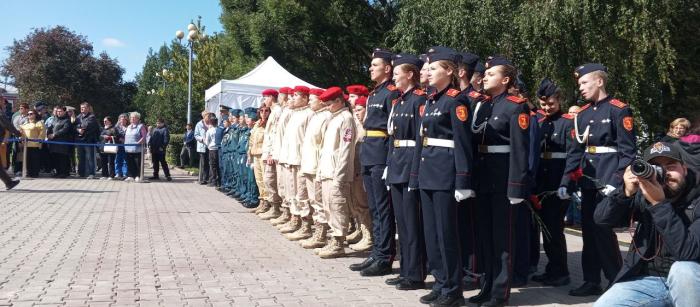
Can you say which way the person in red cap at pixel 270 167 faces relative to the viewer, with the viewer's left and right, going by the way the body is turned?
facing to the left of the viewer

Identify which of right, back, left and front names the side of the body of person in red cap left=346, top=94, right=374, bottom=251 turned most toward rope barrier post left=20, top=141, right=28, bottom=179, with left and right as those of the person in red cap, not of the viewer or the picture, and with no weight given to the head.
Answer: right

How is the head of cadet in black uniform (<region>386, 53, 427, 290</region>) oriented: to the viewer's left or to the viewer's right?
to the viewer's left

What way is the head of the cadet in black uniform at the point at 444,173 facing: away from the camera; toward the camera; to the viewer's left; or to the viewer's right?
to the viewer's left

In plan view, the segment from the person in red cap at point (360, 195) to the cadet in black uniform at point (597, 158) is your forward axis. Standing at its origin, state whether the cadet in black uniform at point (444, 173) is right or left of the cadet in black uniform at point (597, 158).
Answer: right

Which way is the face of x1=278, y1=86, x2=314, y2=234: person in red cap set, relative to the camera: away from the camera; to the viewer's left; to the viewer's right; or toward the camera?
to the viewer's left
